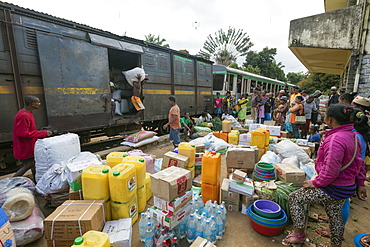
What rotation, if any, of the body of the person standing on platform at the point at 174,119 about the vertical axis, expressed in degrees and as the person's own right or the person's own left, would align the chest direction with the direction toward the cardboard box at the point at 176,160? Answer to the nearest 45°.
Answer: approximately 90° to the person's own left

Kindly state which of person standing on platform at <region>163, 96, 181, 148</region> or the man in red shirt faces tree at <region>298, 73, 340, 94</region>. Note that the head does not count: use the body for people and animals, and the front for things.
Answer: the man in red shirt

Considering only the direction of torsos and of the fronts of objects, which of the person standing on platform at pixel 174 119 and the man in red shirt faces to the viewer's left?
the person standing on platform

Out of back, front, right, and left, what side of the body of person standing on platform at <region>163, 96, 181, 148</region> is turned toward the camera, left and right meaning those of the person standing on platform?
left

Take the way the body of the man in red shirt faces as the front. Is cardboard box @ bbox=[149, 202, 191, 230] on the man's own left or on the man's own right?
on the man's own right

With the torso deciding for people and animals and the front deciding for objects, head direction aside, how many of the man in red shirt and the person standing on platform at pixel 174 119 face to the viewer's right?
1

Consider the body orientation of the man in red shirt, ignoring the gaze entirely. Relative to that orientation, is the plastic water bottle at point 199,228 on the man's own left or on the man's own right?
on the man's own right

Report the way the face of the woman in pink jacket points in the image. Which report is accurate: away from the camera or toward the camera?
away from the camera

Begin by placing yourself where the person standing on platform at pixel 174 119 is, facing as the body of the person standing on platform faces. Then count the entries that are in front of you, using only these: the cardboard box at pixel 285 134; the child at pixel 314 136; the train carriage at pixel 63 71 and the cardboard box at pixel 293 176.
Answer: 1

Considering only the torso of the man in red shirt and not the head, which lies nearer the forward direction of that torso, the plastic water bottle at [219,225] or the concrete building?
the concrete building

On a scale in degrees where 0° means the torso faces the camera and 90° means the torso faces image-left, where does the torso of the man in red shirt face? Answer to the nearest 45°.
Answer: approximately 270°

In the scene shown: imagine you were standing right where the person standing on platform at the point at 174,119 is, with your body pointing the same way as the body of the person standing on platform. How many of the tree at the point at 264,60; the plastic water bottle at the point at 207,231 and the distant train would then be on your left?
1

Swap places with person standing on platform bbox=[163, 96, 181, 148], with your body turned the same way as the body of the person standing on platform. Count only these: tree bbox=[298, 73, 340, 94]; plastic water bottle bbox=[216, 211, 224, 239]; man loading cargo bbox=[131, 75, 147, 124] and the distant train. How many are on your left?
1

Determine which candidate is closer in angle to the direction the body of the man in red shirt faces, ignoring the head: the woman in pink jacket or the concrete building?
the concrete building
